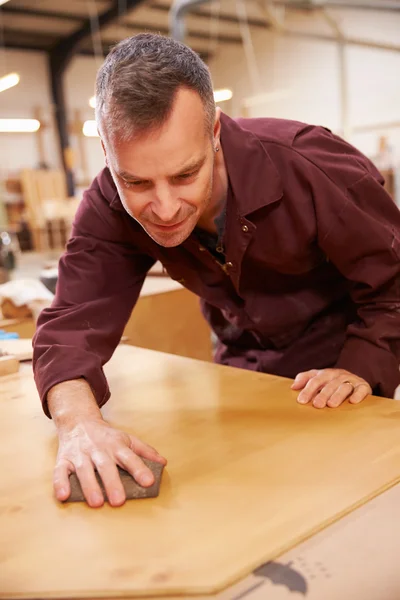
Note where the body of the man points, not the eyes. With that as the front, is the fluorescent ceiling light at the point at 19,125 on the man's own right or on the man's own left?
on the man's own right

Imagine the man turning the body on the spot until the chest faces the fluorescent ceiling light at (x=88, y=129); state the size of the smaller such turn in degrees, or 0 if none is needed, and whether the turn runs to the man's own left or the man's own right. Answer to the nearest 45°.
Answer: approximately 135° to the man's own right

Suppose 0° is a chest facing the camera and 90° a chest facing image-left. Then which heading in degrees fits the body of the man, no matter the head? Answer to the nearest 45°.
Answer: approximately 45°
